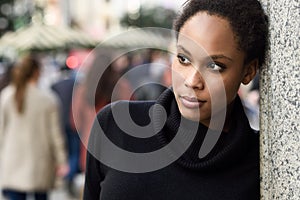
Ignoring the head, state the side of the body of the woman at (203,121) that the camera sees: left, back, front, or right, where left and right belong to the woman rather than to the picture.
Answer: front

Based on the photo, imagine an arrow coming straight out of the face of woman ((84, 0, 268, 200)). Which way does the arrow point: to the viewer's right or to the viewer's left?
to the viewer's left

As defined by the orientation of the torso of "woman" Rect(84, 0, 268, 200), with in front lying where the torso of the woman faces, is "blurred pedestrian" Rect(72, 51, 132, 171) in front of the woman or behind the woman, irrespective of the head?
behind

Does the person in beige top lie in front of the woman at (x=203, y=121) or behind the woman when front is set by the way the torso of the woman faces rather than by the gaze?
behind

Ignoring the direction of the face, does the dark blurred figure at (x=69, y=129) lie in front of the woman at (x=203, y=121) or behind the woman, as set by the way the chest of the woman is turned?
behind
